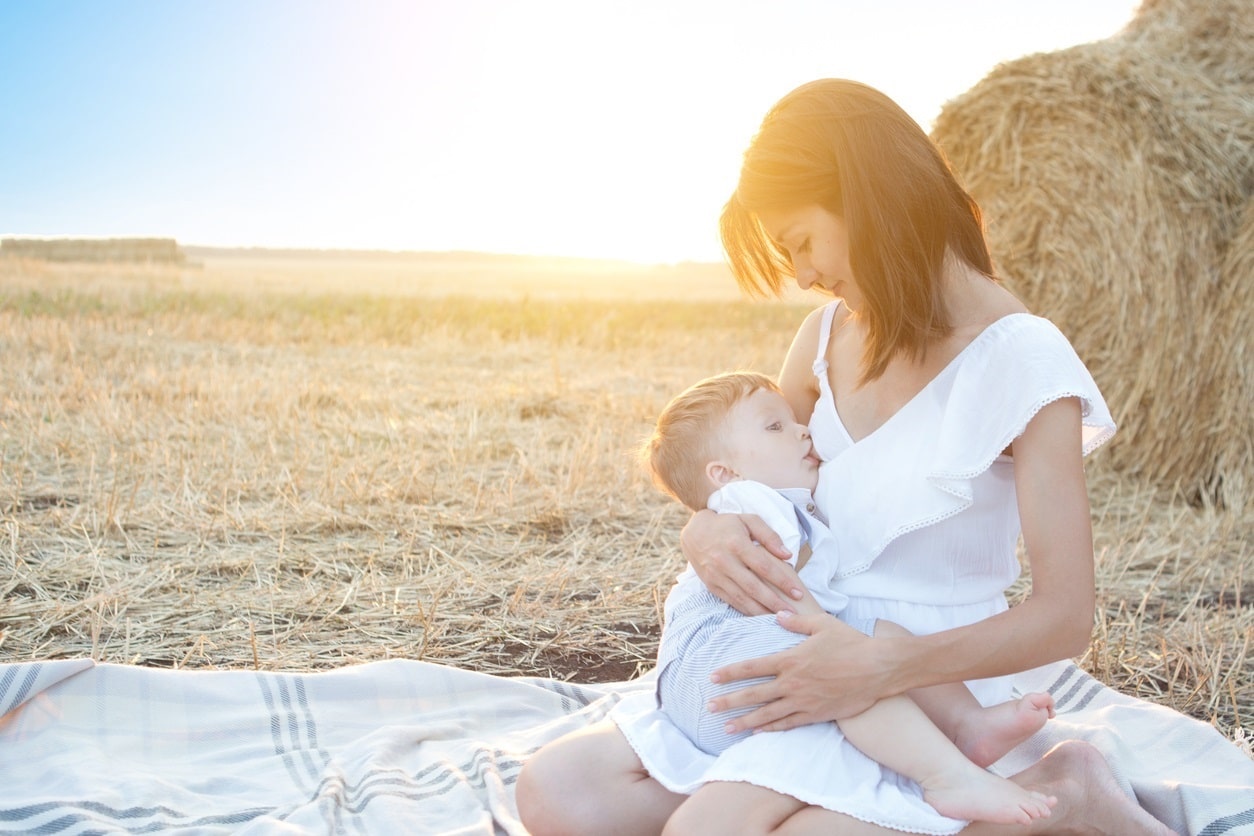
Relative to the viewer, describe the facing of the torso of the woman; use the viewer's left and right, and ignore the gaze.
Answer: facing the viewer and to the left of the viewer

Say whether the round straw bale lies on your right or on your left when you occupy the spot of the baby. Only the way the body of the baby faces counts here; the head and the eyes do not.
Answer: on your left

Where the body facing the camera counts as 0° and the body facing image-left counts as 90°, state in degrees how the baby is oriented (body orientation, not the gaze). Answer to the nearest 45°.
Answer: approximately 270°
